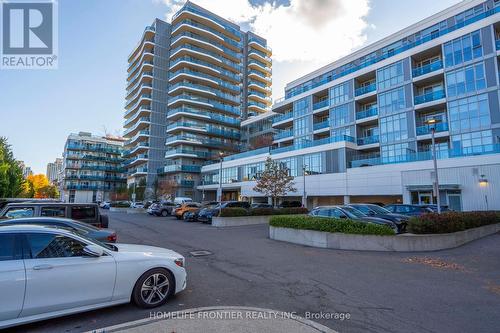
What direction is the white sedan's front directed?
to the viewer's right

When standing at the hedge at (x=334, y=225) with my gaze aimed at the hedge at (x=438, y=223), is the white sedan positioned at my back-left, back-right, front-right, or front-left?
back-right

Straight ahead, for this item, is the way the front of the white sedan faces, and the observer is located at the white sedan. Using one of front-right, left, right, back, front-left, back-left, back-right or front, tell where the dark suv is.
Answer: left
